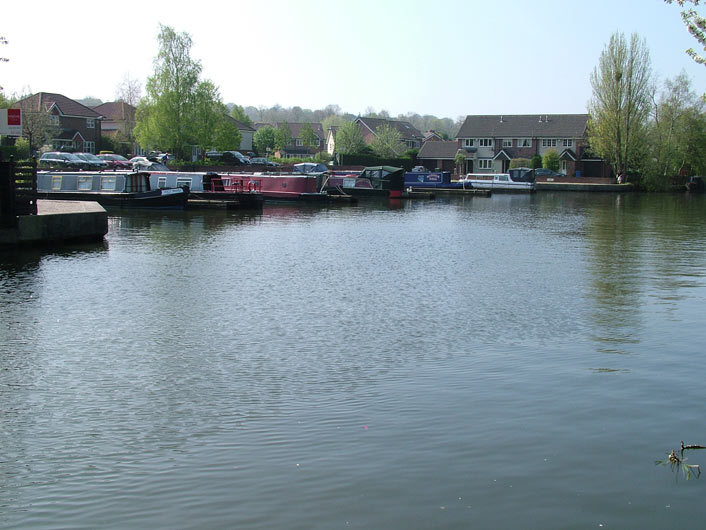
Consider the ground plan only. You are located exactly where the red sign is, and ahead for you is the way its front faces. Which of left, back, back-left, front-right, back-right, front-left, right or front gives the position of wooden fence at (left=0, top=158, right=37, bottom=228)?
front

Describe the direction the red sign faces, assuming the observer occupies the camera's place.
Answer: facing the viewer
